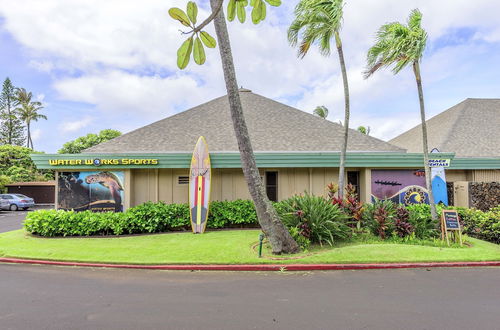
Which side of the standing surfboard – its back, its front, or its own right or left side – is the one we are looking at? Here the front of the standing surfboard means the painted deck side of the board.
front

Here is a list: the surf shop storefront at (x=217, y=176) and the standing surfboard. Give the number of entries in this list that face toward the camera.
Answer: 2

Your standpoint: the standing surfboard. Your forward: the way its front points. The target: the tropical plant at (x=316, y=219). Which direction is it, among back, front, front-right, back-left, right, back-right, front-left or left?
front-left

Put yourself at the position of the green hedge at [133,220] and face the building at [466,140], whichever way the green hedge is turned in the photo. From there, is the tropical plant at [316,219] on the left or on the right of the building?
right

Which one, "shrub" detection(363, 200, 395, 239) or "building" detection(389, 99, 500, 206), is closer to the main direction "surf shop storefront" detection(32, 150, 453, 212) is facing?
the shrub

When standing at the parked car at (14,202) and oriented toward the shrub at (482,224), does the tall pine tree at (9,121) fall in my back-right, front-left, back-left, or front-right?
back-left

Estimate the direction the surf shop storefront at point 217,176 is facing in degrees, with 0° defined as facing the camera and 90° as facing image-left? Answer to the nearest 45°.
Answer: approximately 0°

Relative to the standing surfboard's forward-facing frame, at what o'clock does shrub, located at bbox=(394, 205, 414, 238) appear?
The shrub is roughly at 10 o'clock from the standing surfboard.

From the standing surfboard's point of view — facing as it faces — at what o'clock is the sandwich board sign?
The sandwich board sign is roughly at 10 o'clock from the standing surfboard.
